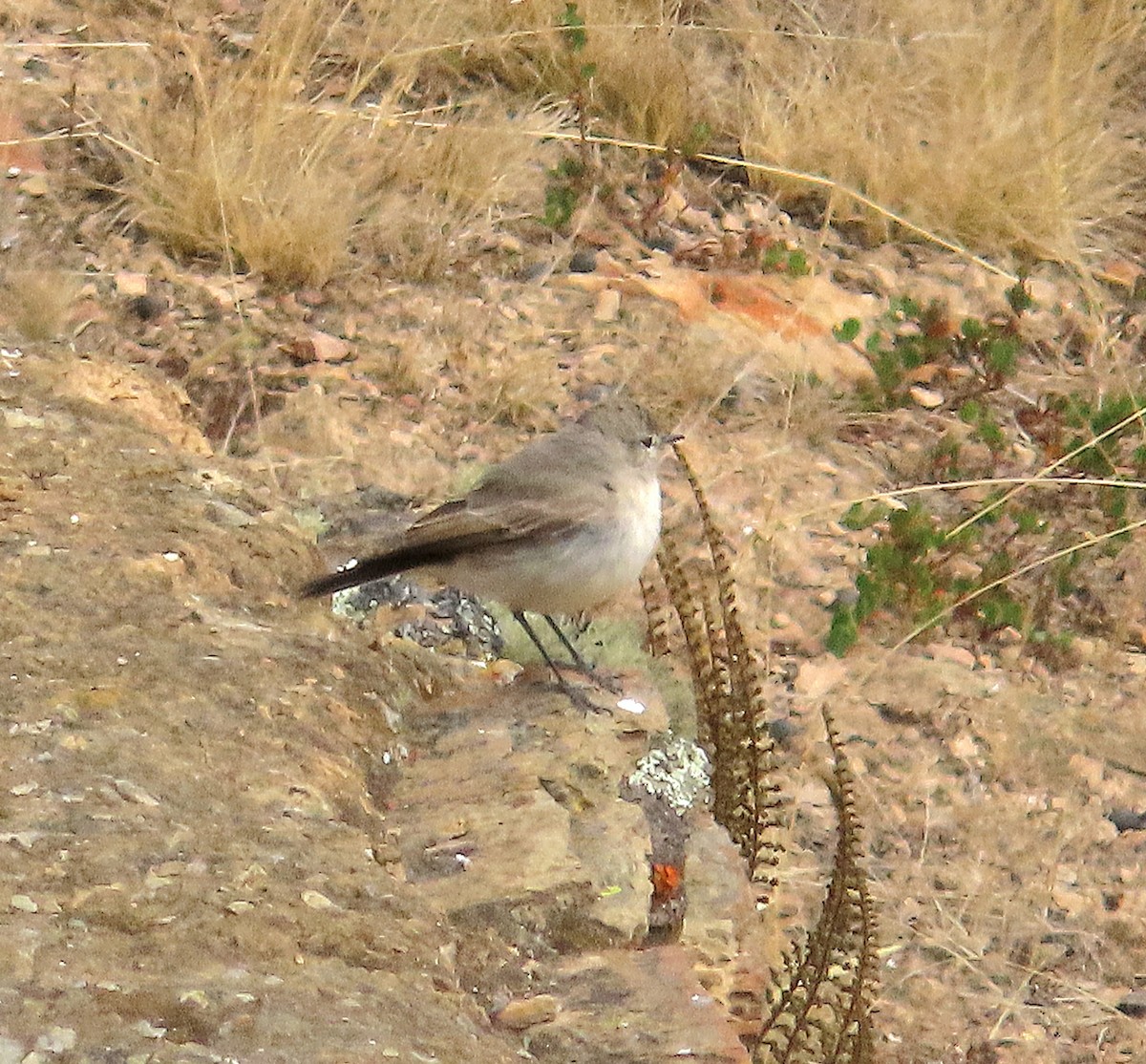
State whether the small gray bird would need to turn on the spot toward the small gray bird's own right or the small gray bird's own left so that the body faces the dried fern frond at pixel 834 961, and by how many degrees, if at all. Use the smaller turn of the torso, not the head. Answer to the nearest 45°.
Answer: approximately 45° to the small gray bird's own right

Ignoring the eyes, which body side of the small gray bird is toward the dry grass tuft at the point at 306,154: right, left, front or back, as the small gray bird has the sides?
left

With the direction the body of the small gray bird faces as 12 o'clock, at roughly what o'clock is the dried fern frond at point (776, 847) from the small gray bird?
The dried fern frond is roughly at 1 o'clock from the small gray bird.

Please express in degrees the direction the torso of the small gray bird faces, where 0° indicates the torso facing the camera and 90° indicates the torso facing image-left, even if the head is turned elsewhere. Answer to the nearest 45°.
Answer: approximately 270°

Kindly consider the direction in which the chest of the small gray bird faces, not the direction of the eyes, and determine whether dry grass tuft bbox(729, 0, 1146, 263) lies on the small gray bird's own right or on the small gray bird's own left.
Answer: on the small gray bird's own left

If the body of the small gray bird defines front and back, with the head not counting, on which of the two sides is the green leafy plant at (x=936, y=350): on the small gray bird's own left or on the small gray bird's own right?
on the small gray bird's own left

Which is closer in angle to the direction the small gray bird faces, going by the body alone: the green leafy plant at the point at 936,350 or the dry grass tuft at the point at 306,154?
the green leafy plant
